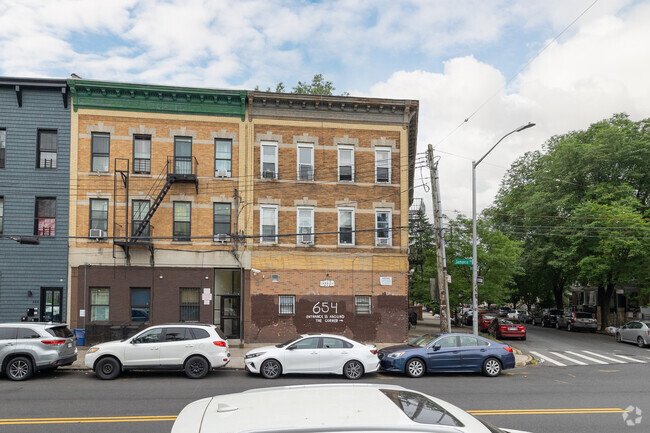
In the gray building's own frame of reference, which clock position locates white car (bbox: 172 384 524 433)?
The white car is roughly at 12 o'clock from the gray building.

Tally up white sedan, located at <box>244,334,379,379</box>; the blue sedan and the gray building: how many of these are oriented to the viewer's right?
0

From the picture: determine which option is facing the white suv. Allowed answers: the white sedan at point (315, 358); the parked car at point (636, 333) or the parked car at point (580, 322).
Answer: the white sedan

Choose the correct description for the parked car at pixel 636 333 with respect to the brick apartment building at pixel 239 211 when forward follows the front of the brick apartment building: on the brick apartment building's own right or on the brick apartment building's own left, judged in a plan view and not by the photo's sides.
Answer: on the brick apartment building's own left

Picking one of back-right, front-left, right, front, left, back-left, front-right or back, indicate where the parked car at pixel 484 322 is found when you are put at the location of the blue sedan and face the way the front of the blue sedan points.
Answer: right

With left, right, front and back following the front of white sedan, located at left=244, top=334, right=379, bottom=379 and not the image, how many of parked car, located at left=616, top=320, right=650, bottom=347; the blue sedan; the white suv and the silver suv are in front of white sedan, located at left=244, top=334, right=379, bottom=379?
2

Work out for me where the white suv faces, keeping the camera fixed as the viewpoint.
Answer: facing to the left of the viewer

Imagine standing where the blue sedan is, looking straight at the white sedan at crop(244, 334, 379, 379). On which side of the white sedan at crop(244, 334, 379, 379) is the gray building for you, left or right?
right

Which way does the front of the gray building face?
toward the camera

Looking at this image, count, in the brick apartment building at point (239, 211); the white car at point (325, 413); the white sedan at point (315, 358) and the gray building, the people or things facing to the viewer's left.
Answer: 1

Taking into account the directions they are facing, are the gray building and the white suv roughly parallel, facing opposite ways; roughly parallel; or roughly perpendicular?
roughly perpendicular

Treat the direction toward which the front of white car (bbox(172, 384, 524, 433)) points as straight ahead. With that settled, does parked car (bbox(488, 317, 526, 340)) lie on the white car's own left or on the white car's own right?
on the white car's own left

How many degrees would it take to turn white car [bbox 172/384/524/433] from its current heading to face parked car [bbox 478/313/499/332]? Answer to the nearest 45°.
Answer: approximately 90° to its left

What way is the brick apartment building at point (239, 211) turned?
toward the camera

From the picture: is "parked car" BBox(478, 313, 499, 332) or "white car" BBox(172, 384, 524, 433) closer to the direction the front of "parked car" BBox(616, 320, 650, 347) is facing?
the parked car

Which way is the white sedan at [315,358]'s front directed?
to the viewer's left
